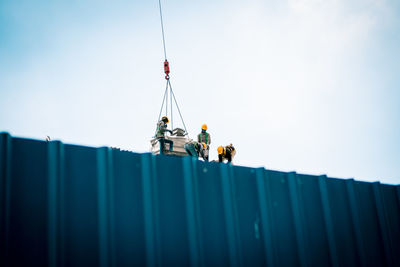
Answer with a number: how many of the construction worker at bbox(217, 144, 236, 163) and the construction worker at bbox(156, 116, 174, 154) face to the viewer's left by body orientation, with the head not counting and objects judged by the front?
1

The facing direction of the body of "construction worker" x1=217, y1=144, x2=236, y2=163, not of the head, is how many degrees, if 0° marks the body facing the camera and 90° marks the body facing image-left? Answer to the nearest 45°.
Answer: approximately 90°

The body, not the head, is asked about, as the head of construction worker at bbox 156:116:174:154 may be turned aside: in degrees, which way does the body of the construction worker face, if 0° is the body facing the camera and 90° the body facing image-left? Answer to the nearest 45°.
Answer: approximately 270°

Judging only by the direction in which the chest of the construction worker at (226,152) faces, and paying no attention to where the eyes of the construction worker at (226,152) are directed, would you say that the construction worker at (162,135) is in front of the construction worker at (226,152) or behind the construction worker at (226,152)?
in front

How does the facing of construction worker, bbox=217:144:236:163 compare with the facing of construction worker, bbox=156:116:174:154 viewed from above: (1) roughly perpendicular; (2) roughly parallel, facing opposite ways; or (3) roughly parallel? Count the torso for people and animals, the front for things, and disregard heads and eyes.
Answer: roughly parallel, facing opposite ways
